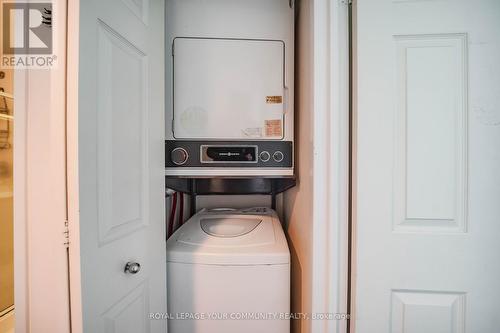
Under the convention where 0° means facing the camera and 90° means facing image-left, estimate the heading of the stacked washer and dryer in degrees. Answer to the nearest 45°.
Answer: approximately 0°

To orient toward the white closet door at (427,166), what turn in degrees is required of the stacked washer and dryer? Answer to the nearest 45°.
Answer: approximately 45° to its left

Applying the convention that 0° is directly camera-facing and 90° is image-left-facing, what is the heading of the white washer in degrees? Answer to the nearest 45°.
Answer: approximately 0°
